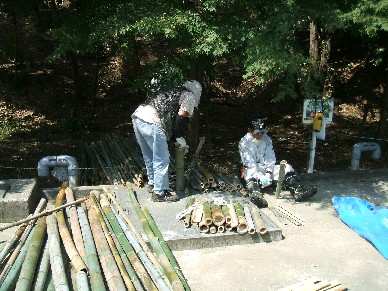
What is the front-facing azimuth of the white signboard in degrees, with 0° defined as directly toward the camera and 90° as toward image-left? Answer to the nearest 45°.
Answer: approximately 0°

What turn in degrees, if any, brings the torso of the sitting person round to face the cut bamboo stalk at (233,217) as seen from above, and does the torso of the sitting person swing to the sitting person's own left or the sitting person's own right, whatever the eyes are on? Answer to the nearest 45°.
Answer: approximately 45° to the sitting person's own right

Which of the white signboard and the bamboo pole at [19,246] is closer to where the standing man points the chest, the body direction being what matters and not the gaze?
the white signboard

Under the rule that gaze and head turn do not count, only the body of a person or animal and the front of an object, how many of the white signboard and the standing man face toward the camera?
1

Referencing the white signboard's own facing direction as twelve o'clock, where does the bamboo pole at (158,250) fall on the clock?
The bamboo pole is roughly at 1 o'clock from the white signboard.
